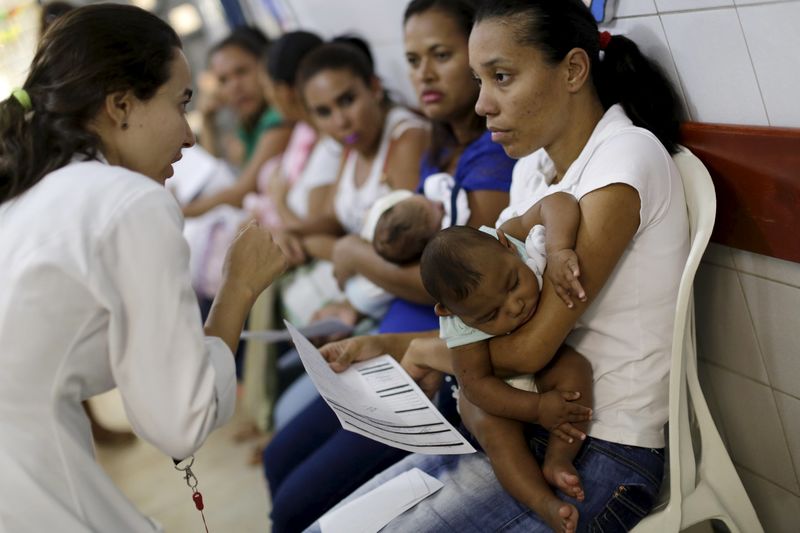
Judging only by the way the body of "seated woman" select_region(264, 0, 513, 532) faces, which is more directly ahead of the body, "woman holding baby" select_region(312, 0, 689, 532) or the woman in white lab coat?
the woman in white lab coat

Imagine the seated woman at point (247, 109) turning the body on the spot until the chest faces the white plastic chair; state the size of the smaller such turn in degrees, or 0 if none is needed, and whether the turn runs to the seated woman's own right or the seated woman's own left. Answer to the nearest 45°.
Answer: approximately 45° to the seated woman's own left

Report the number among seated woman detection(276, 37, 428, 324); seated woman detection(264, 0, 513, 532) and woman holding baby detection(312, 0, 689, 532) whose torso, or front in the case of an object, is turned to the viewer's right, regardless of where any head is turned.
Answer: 0

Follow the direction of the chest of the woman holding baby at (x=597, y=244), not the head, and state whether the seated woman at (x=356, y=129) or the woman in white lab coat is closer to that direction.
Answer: the woman in white lab coat

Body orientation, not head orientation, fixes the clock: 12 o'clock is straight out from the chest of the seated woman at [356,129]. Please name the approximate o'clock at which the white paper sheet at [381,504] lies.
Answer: The white paper sheet is roughly at 11 o'clock from the seated woman.

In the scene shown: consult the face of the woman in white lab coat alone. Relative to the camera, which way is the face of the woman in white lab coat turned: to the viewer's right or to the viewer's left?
to the viewer's right

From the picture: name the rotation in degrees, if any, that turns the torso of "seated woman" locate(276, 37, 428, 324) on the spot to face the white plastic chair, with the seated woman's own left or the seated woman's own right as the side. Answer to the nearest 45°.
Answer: approximately 45° to the seated woman's own left

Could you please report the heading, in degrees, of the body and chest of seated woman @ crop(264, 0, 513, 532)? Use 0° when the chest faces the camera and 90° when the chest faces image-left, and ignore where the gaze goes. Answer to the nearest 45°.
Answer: approximately 45°

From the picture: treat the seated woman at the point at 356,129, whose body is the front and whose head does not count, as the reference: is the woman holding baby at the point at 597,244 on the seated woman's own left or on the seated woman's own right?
on the seated woman's own left

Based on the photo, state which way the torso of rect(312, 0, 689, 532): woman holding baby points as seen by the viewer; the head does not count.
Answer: to the viewer's left

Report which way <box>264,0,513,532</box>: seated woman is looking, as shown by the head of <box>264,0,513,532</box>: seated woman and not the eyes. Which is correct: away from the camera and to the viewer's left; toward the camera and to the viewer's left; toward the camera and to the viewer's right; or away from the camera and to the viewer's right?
toward the camera and to the viewer's left

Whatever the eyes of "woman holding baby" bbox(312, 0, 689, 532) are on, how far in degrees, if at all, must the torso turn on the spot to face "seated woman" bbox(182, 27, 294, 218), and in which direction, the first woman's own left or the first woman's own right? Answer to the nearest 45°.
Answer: approximately 90° to the first woman's own right

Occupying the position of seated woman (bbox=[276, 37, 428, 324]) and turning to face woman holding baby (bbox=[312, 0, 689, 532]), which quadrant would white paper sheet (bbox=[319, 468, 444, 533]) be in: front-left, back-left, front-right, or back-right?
front-right

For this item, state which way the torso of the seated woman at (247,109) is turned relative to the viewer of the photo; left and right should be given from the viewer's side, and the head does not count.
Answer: facing the viewer and to the left of the viewer
